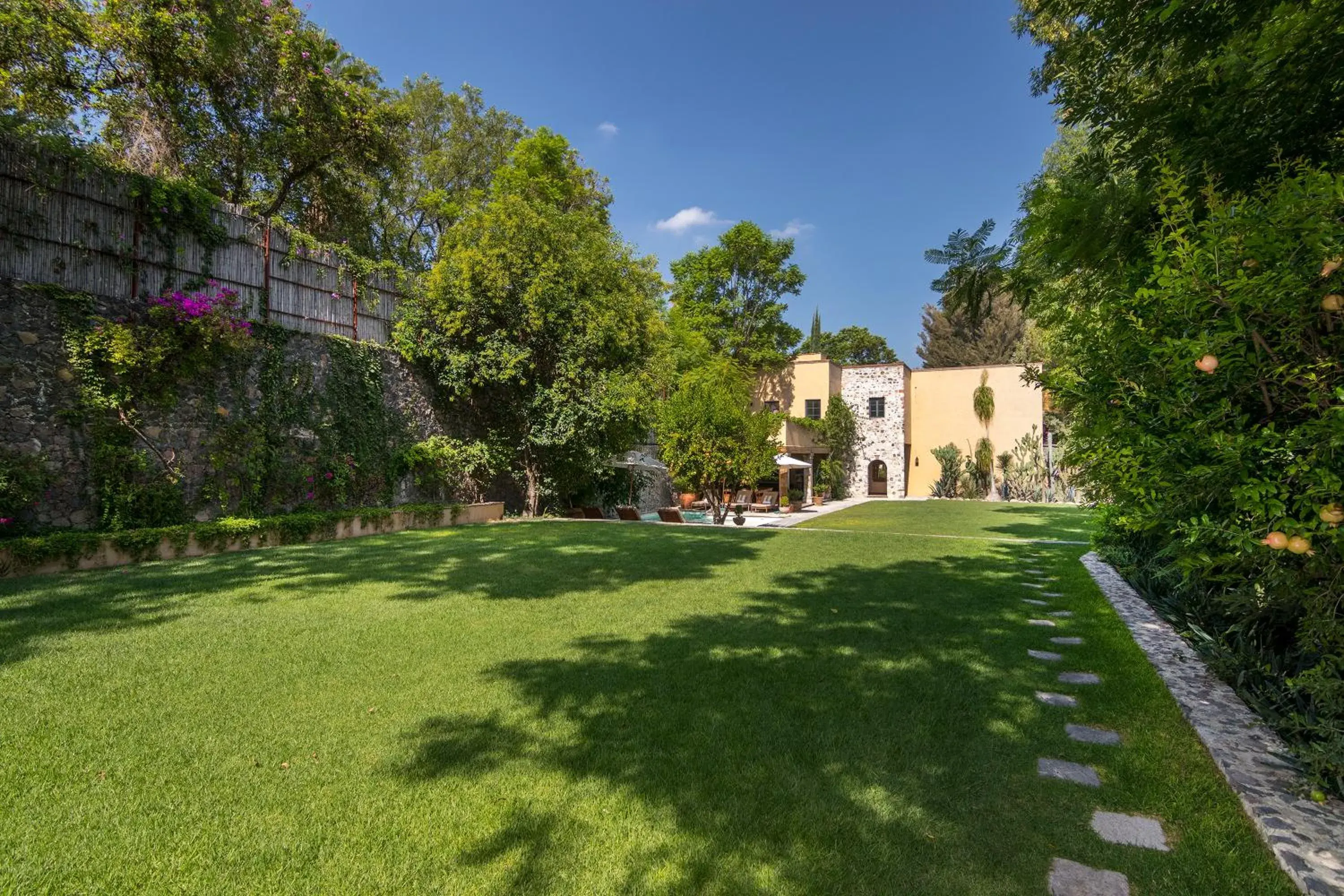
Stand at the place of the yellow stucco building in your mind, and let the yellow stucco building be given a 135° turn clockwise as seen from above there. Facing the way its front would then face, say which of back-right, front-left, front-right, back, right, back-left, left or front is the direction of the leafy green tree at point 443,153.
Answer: left

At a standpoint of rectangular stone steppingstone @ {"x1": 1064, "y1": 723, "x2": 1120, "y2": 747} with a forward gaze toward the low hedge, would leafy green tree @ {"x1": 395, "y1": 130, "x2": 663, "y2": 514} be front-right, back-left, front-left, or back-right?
front-right

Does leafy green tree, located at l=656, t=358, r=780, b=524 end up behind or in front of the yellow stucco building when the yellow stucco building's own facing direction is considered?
in front

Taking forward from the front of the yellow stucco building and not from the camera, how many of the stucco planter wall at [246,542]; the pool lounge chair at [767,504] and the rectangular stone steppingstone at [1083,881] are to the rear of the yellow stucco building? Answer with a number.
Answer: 0

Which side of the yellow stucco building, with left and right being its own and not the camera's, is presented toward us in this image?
front

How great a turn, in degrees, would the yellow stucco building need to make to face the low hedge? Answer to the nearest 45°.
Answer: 0° — it already faces it

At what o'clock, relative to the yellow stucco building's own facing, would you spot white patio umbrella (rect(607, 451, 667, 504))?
The white patio umbrella is roughly at 1 o'clock from the yellow stucco building.

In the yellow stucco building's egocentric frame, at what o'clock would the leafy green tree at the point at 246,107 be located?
The leafy green tree is roughly at 1 o'clock from the yellow stucco building.

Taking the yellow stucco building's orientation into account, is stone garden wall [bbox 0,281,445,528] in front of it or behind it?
in front

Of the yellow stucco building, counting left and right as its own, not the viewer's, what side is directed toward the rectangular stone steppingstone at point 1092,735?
front

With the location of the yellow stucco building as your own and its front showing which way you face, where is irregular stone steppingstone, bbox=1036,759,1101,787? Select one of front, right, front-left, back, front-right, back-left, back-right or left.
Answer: front

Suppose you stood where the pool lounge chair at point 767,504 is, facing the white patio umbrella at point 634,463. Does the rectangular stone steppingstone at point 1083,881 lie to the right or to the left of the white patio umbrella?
left

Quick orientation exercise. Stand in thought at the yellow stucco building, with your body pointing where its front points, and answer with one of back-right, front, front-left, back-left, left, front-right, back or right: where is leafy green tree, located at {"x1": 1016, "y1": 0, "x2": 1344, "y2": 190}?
front
